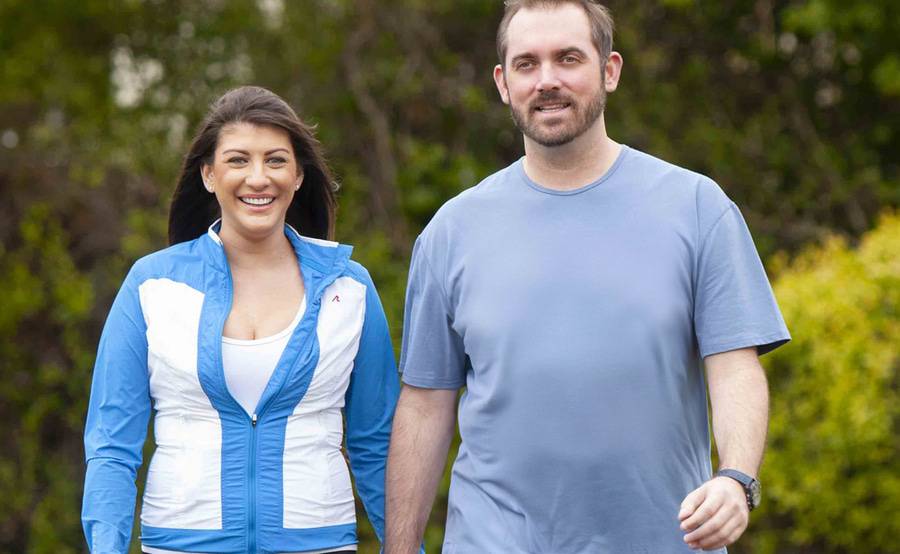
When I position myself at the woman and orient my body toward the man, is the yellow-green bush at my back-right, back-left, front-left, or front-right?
front-left

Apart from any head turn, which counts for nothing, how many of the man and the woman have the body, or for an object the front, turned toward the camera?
2

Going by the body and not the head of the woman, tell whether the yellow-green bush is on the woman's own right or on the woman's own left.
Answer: on the woman's own left

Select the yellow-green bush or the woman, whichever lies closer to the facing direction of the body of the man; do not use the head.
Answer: the woman

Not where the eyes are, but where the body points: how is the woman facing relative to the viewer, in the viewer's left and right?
facing the viewer

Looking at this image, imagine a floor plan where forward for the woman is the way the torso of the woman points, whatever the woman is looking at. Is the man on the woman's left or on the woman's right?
on the woman's left

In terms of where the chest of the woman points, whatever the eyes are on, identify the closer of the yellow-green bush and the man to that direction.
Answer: the man

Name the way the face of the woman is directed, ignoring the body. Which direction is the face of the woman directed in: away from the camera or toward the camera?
toward the camera

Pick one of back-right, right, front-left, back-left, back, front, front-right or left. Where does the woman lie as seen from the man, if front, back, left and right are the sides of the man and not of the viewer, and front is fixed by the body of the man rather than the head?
right
